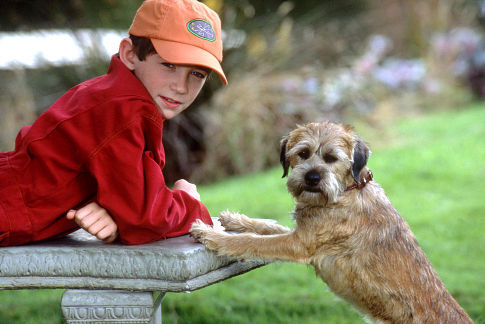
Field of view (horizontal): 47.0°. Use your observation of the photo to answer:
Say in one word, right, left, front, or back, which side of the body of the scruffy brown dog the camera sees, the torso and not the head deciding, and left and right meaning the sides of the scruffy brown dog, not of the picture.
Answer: left

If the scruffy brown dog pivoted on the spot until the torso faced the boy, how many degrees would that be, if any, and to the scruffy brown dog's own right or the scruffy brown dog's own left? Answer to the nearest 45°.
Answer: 0° — it already faces them
